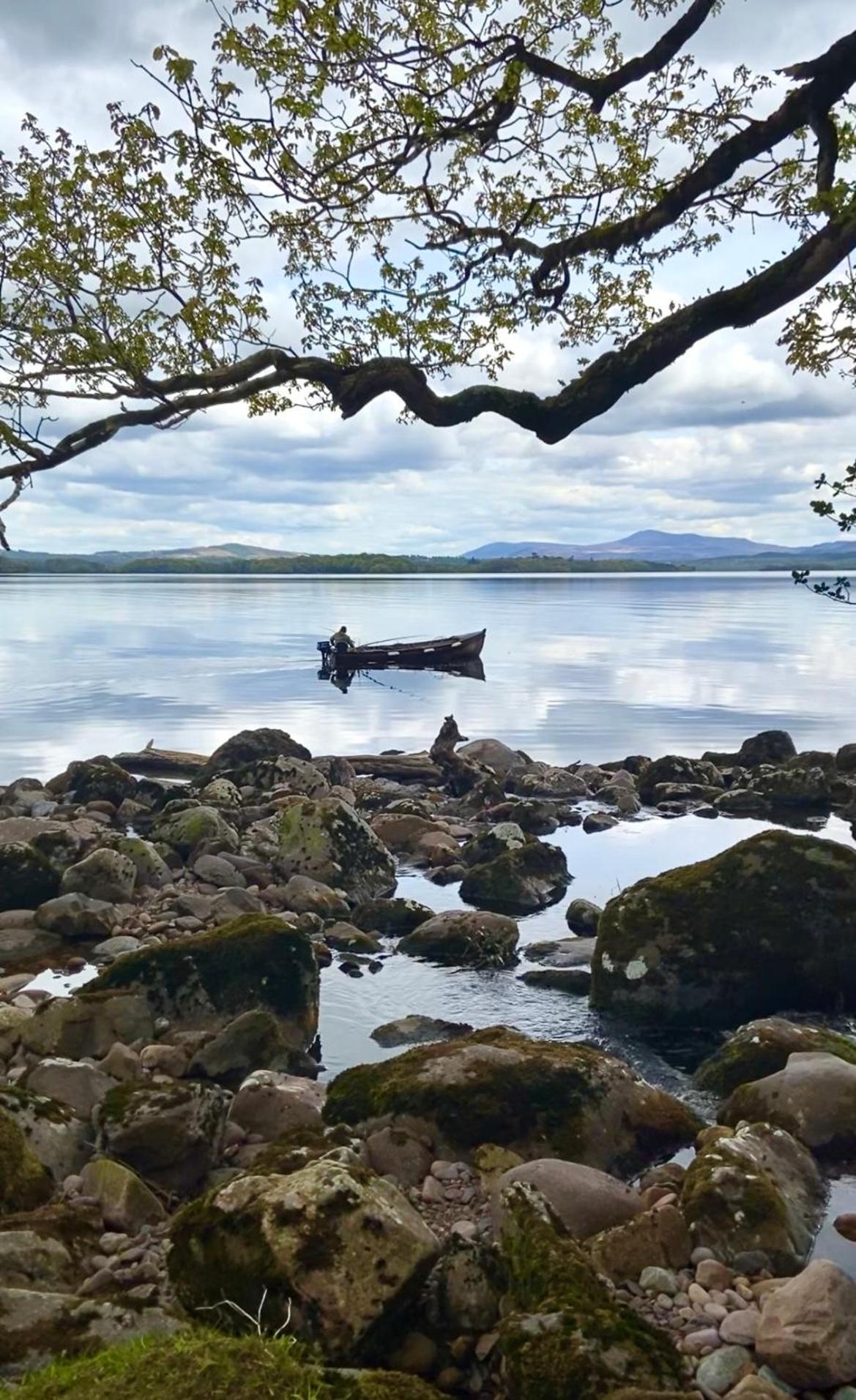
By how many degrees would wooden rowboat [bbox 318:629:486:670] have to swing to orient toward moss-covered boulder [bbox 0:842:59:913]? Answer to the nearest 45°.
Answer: approximately 90° to its right

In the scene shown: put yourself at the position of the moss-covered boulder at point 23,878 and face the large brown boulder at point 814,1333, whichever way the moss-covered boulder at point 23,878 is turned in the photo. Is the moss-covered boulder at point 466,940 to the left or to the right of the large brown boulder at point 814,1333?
left

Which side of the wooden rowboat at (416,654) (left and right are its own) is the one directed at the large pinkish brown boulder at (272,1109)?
right

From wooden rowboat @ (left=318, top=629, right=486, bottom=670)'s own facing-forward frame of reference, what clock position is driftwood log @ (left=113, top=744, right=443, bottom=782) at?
The driftwood log is roughly at 3 o'clock from the wooden rowboat.

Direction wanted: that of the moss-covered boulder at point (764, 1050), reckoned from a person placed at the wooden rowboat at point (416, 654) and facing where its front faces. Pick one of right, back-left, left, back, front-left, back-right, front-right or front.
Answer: right

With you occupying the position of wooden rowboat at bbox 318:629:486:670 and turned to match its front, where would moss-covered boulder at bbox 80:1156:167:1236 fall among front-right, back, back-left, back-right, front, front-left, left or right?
right

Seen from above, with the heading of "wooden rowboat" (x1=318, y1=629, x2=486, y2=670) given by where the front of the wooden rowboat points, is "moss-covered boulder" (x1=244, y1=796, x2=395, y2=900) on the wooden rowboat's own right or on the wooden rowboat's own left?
on the wooden rowboat's own right

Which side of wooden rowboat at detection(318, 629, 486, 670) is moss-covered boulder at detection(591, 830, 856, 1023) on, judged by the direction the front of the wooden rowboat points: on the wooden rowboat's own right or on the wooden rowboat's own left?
on the wooden rowboat's own right

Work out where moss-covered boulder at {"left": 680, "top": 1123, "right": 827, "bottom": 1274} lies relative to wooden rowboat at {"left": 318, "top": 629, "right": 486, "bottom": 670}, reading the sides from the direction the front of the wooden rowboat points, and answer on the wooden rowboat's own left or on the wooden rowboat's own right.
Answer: on the wooden rowboat's own right

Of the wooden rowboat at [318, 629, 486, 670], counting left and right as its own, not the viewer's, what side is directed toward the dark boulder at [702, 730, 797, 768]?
right

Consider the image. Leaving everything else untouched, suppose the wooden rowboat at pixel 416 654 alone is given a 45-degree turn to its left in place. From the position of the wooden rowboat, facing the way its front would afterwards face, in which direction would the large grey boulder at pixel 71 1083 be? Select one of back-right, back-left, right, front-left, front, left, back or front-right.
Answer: back-right

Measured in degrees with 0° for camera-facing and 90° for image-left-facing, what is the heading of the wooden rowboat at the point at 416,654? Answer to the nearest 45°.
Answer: approximately 270°

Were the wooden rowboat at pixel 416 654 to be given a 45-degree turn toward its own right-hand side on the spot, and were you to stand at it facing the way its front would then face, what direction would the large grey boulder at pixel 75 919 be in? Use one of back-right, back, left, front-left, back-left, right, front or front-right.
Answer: front-right
